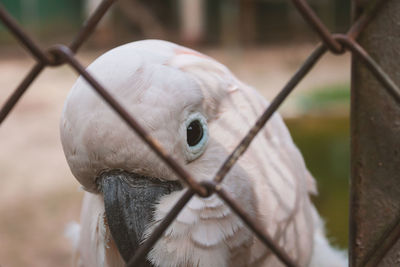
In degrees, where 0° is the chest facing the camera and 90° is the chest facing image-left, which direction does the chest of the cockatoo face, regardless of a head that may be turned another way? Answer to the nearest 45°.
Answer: approximately 45°
